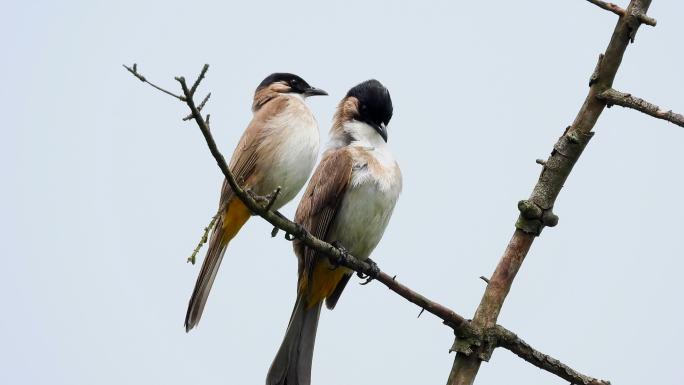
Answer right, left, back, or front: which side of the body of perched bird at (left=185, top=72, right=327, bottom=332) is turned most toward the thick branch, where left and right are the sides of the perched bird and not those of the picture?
front

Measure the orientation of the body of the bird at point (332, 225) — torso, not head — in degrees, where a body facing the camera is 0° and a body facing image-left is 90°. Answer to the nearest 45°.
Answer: approximately 315°

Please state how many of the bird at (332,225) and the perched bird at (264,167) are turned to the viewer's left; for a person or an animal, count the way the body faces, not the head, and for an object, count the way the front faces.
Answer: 0

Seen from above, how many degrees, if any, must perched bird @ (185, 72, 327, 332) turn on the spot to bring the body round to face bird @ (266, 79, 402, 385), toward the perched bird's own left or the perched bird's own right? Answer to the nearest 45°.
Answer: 0° — it already faces it

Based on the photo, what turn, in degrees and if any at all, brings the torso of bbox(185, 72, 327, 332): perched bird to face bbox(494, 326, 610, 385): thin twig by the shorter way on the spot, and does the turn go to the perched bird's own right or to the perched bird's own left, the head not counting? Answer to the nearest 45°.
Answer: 0° — it already faces it

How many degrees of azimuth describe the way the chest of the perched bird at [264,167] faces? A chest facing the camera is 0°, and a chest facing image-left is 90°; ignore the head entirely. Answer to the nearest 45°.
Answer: approximately 315°
